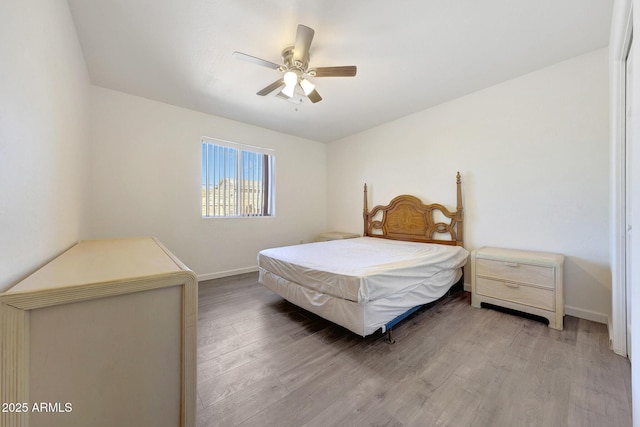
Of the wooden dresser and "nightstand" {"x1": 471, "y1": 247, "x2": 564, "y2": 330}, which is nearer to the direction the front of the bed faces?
the wooden dresser

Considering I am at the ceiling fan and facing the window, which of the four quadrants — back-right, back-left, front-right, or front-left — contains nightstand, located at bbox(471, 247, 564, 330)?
back-right

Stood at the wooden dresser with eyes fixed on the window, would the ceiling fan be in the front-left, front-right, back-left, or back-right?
front-right

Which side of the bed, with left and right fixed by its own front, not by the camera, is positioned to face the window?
right

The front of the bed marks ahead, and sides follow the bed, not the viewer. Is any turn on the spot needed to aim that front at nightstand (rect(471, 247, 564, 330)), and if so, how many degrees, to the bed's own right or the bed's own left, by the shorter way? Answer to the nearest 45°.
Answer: approximately 135° to the bed's own left

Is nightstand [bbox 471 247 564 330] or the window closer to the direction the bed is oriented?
the window

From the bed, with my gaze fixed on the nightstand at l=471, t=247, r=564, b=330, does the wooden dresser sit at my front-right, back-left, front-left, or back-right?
back-right

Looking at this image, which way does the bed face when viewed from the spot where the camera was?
facing the viewer and to the left of the viewer

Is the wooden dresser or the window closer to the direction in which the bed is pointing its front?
the wooden dresser

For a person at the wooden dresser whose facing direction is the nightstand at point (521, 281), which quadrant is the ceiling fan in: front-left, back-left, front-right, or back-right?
front-left

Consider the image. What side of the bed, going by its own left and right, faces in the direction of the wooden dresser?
front

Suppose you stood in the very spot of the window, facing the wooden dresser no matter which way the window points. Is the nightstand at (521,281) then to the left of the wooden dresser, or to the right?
left
